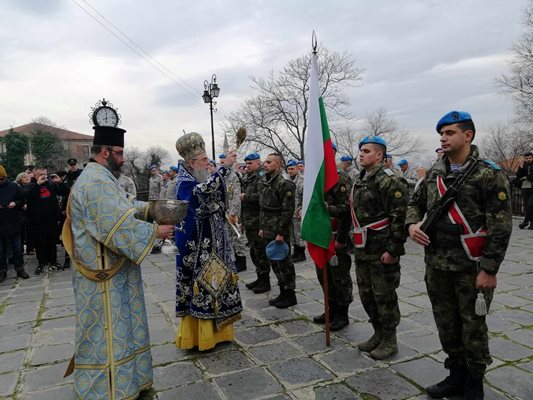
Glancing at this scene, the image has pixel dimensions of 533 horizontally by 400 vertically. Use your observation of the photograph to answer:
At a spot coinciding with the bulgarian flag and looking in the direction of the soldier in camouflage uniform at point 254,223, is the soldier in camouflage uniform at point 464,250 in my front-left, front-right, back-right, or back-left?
back-right

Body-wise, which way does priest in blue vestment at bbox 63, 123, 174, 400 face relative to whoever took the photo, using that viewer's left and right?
facing to the right of the viewer

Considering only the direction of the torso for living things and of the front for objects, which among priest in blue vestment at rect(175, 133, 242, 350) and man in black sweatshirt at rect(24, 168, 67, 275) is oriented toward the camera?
the man in black sweatshirt

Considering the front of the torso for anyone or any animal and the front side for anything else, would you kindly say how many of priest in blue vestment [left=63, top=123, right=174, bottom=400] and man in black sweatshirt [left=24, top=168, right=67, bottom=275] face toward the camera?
1

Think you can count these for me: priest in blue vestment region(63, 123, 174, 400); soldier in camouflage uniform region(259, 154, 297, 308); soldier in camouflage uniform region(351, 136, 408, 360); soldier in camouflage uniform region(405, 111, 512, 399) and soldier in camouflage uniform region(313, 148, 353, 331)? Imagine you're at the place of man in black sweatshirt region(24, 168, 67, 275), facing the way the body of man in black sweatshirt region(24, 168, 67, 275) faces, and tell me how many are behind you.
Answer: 0

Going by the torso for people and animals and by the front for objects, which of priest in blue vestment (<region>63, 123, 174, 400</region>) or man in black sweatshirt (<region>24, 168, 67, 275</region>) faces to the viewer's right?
the priest in blue vestment

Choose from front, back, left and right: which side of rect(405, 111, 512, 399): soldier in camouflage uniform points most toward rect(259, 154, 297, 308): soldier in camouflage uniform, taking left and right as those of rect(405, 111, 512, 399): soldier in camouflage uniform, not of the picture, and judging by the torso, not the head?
right

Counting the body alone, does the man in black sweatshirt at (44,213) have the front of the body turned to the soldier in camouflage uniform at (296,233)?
no

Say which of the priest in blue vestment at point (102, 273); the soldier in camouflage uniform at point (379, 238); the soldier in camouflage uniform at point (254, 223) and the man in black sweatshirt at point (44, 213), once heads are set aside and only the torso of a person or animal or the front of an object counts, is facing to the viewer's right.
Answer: the priest in blue vestment

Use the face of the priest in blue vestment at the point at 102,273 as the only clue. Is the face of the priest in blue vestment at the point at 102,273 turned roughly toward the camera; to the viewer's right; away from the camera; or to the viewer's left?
to the viewer's right

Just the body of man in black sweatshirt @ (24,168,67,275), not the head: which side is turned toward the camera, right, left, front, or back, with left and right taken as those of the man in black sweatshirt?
front
